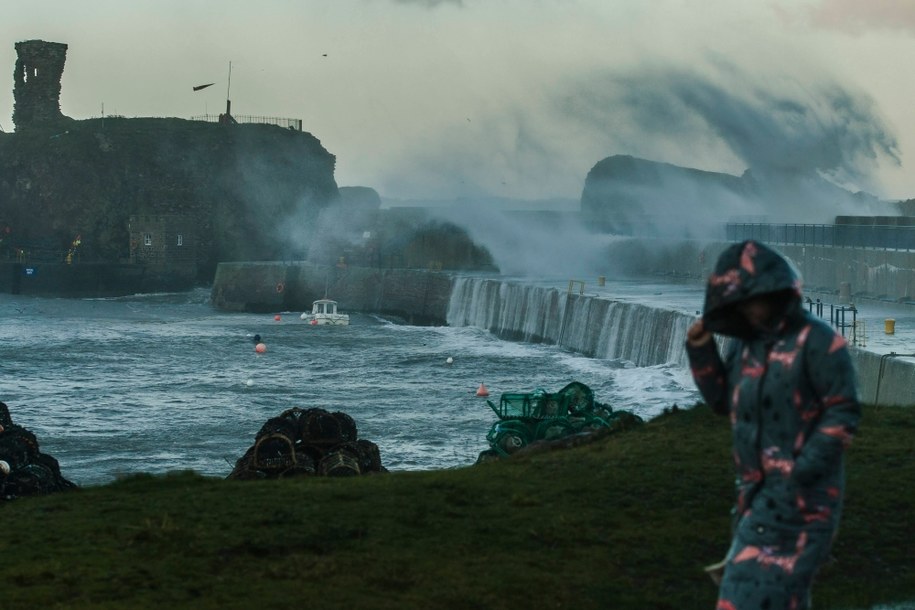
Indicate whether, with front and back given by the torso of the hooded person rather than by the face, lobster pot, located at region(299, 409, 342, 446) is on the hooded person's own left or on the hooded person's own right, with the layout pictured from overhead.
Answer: on the hooded person's own right

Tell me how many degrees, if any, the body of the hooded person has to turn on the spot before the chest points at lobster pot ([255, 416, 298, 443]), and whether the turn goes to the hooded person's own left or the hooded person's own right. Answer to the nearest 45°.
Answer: approximately 90° to the hooded person's own right

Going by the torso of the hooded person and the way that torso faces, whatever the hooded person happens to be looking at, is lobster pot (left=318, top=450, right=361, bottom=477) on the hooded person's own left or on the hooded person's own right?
on the hooded person's own right

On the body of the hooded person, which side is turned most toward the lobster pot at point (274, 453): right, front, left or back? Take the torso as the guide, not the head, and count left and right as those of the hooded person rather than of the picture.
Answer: right

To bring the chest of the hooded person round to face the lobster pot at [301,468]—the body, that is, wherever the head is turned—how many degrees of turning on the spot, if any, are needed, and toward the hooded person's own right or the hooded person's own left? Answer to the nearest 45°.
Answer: approximately 90° to the hooded person's own right

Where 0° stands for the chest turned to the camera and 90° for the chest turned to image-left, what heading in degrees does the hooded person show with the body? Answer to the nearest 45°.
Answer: approximately 45°
